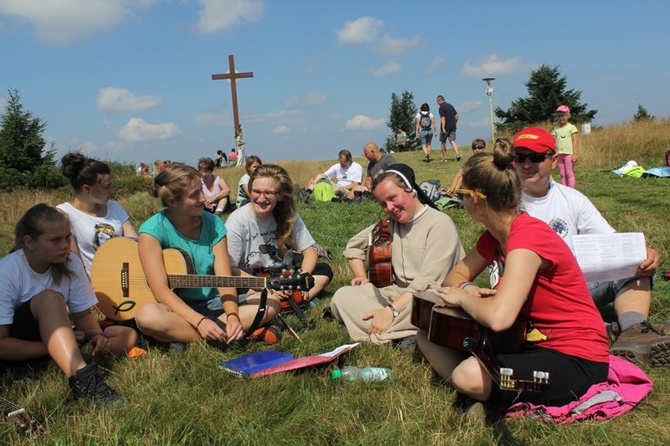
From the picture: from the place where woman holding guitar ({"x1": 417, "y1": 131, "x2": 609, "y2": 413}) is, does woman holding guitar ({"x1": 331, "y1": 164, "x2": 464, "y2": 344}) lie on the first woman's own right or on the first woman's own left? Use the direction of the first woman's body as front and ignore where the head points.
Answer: on the first woman's own right

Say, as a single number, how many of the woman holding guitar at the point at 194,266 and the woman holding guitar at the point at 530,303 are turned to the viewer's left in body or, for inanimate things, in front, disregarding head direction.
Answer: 1

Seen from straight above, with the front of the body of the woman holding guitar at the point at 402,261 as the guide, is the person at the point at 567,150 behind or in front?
behind

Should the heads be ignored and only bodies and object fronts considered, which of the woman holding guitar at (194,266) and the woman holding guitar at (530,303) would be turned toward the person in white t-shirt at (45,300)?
the woman holding guitar at (530,303)

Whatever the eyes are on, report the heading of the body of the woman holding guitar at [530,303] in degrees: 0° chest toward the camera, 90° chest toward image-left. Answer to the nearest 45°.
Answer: approximately 90°

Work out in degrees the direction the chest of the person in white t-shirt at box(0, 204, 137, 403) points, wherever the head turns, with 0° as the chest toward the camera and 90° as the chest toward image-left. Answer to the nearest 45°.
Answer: approximately 315°

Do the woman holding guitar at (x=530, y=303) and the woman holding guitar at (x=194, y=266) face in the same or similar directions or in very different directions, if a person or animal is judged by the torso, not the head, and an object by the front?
very different directions

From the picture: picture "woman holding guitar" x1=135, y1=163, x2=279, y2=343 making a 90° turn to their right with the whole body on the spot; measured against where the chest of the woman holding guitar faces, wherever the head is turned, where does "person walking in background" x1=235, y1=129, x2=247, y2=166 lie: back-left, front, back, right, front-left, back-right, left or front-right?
back-right

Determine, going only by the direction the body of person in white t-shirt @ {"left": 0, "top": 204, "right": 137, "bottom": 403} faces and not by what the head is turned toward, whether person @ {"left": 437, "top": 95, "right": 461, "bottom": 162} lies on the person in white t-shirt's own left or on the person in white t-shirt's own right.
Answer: on the person in white t-shirt's own left

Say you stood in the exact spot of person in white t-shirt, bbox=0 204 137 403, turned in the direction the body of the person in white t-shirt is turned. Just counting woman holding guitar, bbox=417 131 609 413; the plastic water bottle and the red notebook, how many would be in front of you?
3

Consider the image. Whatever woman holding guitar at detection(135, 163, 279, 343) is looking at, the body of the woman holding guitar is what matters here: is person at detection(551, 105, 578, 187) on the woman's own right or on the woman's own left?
on the woman's own left

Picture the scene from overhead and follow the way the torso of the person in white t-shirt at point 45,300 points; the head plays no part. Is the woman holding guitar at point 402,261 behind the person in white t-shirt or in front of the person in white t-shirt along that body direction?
in front

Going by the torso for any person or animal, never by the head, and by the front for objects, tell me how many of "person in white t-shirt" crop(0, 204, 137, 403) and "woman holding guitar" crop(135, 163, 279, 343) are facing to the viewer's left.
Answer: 0
